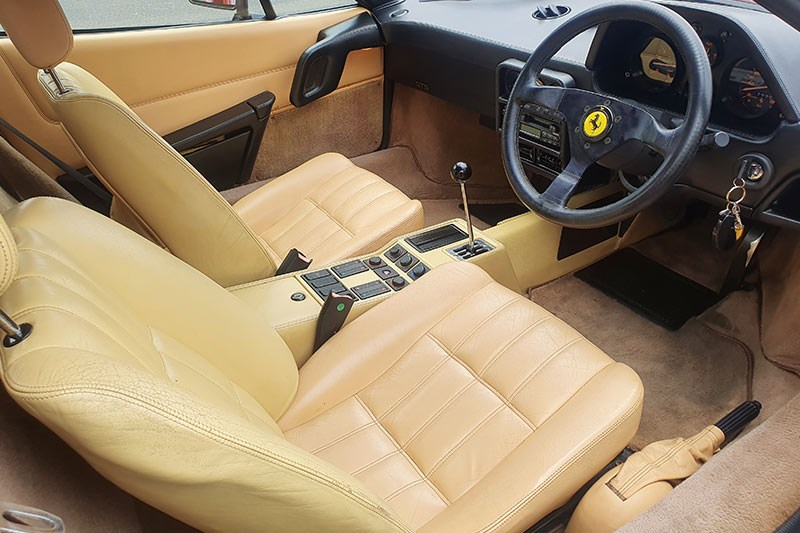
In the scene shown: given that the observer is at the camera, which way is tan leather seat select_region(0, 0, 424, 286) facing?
facing away from the viewer and to the right of the viewer

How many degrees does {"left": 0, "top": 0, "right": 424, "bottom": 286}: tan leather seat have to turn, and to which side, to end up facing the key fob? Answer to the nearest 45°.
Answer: approximately 45° to its right

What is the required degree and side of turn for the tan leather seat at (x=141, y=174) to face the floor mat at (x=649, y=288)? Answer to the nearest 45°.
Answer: approximately 45° to its right

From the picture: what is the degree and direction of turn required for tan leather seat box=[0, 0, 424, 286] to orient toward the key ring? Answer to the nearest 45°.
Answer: approximately 45° to its right

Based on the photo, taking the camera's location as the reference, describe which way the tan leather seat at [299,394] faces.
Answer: facing away from the viewer and to the right of the viewer

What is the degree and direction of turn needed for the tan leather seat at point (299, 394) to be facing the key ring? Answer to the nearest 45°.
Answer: approximately 45° to its right
